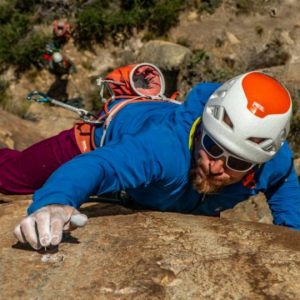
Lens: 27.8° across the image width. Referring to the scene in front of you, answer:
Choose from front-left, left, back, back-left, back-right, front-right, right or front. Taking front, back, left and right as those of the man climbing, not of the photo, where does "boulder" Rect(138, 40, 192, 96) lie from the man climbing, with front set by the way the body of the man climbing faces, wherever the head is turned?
back

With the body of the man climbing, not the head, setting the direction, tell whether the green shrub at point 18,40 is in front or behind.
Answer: behind

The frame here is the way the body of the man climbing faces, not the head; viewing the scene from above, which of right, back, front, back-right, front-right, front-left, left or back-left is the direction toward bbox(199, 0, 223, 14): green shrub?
back

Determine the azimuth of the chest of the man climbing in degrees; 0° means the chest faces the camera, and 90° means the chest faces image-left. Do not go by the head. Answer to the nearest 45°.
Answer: approximately 0°
